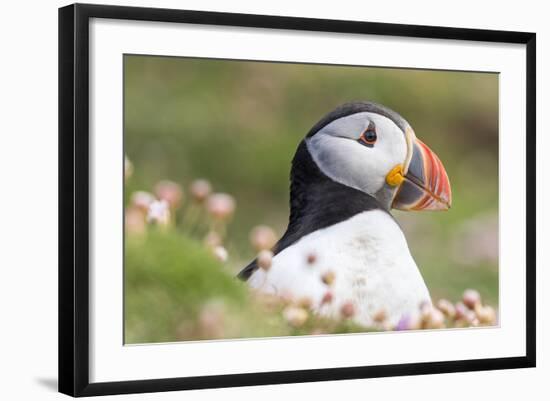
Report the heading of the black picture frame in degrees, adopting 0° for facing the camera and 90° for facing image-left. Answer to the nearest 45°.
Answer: approximately 315°
